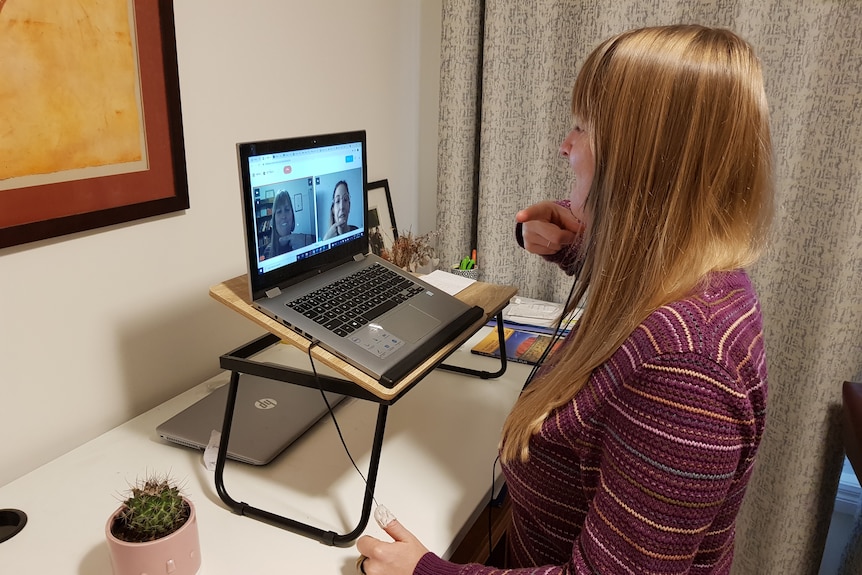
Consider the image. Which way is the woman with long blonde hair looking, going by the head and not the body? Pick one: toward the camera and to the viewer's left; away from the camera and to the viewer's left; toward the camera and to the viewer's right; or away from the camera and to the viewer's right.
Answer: away from the camera and to the viewer's left

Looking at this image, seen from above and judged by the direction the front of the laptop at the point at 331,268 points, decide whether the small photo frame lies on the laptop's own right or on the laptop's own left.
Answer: on the laptop's own left

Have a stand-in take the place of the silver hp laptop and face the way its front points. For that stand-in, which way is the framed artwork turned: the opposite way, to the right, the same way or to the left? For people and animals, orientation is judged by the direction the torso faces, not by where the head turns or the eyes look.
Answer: the same way

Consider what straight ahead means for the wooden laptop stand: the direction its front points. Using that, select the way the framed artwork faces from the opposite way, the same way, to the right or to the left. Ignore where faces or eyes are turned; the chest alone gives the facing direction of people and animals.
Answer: the same way

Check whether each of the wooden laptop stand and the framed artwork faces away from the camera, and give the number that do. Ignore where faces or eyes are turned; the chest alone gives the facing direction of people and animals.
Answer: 0

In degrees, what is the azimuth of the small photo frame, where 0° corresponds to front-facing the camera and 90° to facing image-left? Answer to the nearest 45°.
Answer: approximately 315°

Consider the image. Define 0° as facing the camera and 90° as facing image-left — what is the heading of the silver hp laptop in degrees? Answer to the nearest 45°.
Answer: approximately 315°

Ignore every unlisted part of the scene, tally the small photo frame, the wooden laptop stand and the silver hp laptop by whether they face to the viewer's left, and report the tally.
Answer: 0

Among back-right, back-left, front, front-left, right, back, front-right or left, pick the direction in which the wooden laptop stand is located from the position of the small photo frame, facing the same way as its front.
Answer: front-right

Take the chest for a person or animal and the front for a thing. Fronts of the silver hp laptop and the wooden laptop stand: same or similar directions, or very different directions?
same or similar directions

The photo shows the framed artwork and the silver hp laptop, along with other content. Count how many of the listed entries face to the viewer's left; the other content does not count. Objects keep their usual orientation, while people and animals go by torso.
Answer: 0
